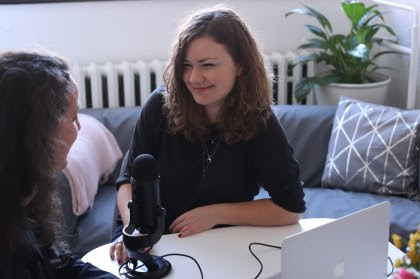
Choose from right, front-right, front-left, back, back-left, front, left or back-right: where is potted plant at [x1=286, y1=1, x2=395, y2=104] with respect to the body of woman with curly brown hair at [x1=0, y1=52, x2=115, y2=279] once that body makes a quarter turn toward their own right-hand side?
left

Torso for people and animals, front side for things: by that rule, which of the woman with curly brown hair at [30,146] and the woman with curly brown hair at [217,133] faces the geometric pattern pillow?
the woman with curly brown hair at [30,146]

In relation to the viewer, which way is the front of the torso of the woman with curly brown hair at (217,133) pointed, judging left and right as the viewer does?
facing the viewer and to the left of the viewer

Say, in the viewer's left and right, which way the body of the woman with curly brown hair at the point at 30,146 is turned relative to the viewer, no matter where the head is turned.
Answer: facing away from the viewer and to the right of the viewer

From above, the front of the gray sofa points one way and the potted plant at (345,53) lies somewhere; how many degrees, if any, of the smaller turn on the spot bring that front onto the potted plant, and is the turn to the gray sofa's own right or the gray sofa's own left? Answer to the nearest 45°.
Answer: approximately 180°

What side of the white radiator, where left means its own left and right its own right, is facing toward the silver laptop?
front

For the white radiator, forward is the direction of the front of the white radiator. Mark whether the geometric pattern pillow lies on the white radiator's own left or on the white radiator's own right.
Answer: on the white radiator's own left

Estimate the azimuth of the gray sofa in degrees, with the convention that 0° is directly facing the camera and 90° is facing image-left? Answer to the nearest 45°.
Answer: approximately 0°

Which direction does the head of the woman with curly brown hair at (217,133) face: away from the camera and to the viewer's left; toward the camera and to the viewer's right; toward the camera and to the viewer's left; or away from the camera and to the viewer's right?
toward the camera and to the viewer's left

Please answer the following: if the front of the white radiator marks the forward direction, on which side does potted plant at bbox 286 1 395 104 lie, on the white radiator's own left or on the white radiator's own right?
on the white radiator's own left

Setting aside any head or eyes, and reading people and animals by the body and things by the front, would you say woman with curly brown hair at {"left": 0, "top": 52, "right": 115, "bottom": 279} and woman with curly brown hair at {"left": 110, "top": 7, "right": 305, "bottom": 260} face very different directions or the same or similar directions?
very different directions
